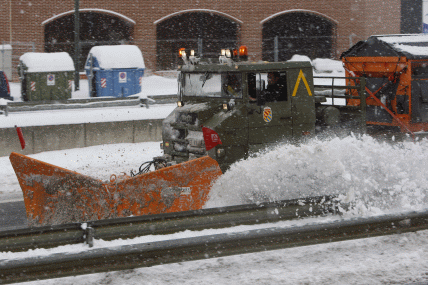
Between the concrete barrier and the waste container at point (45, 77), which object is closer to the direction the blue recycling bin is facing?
the concrete barrier

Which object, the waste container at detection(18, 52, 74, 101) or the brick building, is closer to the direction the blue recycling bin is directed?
the waste container

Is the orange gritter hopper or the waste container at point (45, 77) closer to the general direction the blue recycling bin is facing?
the orange gritter hopper

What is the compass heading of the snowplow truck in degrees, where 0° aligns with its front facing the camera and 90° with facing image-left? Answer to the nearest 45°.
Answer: approximately 45°

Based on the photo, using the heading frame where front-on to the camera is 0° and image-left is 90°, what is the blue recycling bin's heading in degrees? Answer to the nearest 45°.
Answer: approximately 0°

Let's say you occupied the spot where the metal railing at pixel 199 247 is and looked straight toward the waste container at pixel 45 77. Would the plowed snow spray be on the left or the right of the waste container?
right

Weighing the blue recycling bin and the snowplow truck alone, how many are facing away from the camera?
0

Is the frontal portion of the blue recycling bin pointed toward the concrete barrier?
yes

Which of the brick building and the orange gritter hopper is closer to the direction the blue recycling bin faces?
the orange gritter hopper

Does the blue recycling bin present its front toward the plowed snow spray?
yes

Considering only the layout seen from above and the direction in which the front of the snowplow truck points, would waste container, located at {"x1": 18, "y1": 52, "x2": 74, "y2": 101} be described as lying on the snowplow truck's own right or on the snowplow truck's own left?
on the snowplow truck's own right

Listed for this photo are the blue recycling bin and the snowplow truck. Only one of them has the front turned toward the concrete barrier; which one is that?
the blue recycling bin

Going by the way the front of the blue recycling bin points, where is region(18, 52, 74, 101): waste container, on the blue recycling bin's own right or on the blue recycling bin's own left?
on the blue recycling bin's own right

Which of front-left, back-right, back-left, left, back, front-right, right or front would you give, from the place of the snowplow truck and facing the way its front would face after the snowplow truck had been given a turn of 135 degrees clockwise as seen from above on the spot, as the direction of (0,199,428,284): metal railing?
back

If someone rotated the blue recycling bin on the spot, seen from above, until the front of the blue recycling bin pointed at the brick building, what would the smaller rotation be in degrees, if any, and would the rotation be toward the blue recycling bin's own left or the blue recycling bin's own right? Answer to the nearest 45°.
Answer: approximately 180°

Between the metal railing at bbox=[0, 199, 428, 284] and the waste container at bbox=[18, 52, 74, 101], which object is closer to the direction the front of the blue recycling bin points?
the metal railing
